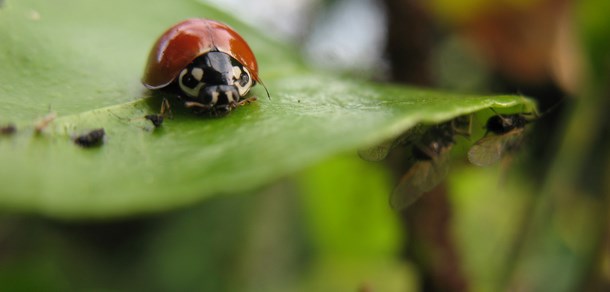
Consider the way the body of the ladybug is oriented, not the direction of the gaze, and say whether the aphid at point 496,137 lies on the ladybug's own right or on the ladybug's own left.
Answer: on the ladybug's own left

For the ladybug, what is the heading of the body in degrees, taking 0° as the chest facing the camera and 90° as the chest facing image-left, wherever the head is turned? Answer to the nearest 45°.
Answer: approximately 0°
